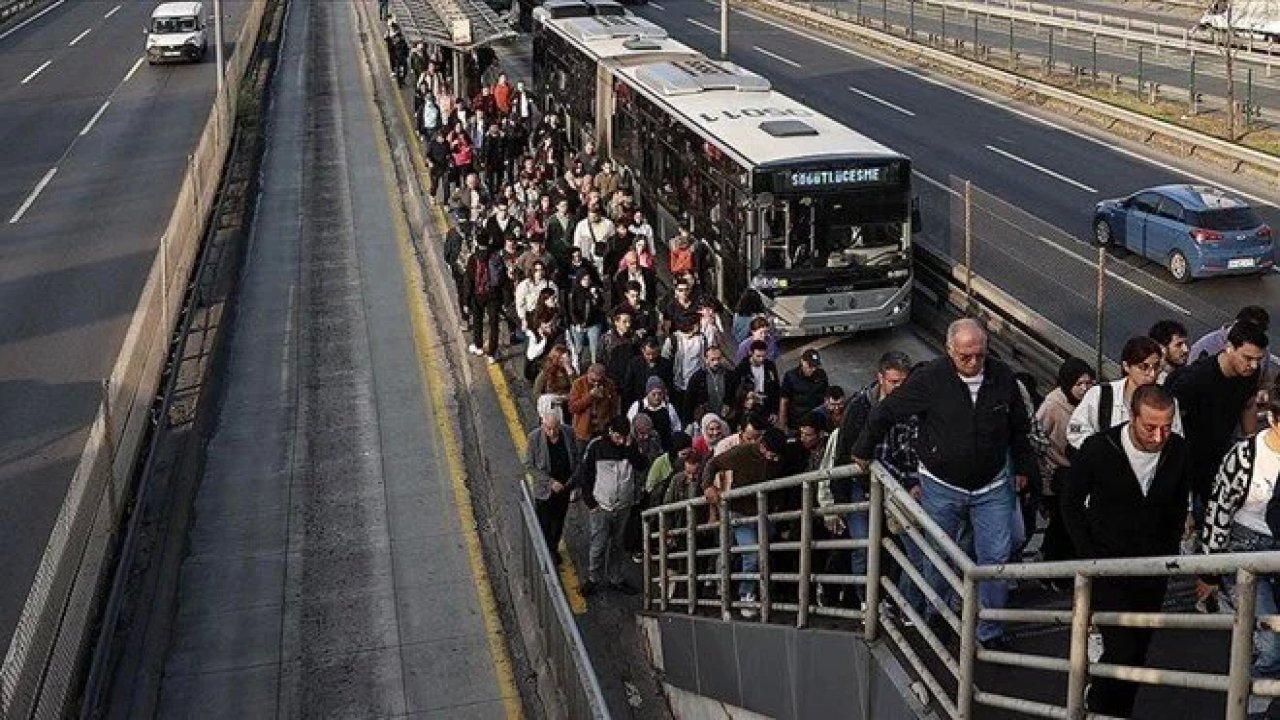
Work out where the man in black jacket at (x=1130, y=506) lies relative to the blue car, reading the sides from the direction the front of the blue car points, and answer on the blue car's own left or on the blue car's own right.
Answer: on the blue car's own left

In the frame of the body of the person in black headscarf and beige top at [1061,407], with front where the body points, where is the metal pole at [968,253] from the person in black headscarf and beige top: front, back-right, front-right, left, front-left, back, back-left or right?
back-left

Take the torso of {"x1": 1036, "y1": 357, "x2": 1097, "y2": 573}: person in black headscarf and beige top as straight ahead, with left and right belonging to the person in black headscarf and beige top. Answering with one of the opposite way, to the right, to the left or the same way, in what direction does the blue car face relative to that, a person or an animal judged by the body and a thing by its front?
the opposite way

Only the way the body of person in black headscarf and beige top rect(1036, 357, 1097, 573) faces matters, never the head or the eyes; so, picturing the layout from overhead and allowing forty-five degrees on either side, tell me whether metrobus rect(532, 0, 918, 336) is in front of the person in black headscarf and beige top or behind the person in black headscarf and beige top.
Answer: behind

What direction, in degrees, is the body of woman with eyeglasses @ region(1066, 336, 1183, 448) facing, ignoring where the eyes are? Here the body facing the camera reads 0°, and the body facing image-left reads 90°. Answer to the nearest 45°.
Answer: approximately 315°

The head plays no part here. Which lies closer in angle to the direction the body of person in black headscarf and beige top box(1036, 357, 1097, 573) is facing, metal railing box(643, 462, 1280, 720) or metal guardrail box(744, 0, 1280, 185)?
the metal railing

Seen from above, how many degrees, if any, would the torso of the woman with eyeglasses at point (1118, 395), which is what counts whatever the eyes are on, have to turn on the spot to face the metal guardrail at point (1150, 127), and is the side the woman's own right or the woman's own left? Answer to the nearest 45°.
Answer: approximately 135° to the woman's own left

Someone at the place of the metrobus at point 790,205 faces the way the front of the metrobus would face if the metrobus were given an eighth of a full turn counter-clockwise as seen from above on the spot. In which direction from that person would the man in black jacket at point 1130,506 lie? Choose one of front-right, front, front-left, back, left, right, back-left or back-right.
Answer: right

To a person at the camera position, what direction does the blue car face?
facing away from the viewer and to the left of the viewer

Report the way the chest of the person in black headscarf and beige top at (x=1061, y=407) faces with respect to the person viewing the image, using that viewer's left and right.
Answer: facing the viewer and to the right of the viewer

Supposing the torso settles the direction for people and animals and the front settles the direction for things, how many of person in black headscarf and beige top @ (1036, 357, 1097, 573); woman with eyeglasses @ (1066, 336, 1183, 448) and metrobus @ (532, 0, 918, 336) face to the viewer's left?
0

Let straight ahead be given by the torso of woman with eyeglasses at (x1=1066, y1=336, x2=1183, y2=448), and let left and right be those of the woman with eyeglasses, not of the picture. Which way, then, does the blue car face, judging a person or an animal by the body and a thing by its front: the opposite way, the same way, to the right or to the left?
the opposite way

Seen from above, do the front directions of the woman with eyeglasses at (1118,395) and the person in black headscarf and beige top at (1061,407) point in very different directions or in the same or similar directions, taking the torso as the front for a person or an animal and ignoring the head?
same or similar directions
